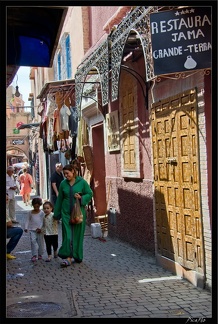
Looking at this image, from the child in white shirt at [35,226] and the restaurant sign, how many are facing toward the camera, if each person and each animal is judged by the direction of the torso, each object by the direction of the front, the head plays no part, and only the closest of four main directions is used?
2

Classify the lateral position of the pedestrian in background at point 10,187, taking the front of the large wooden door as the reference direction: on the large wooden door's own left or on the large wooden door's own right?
on the large wooden door's own right

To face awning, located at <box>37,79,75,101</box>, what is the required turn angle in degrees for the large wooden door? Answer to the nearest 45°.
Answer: approximately 90° to its right
